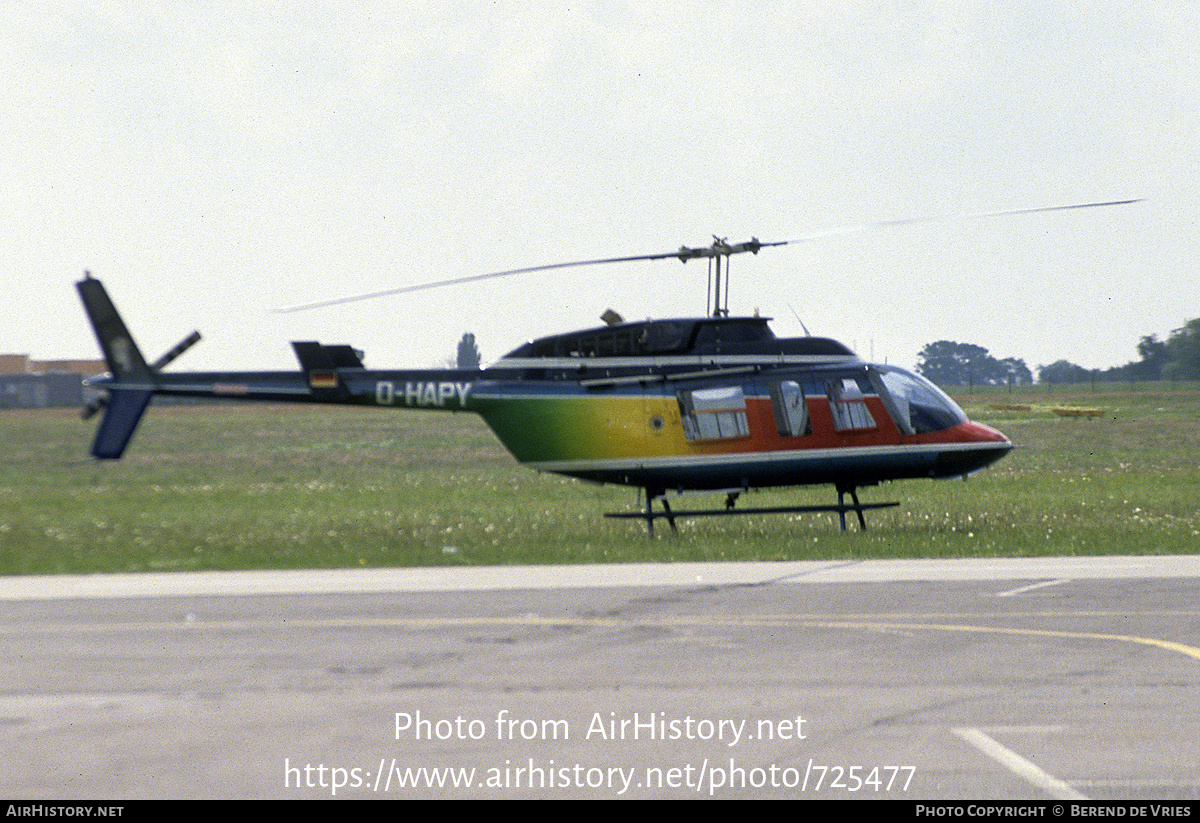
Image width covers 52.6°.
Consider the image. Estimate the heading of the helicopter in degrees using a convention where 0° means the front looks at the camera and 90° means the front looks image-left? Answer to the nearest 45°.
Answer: approximately 270°
